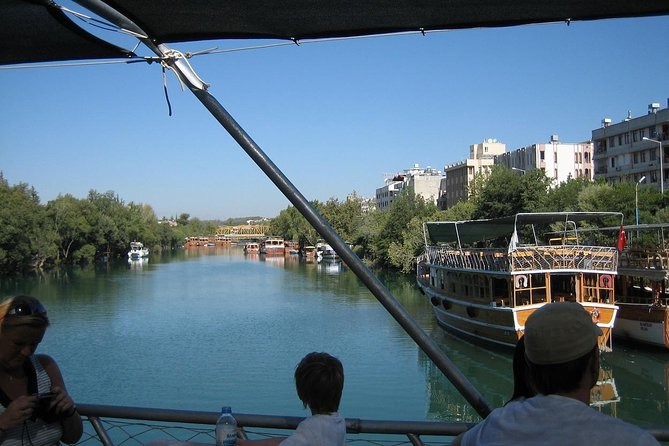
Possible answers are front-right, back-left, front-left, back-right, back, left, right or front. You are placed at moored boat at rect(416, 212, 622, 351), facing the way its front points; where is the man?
back-left

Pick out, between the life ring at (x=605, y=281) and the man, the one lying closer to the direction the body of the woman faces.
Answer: the man

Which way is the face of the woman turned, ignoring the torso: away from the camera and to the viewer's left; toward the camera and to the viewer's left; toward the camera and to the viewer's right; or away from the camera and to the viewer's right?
toward the camera and to the viewer's right

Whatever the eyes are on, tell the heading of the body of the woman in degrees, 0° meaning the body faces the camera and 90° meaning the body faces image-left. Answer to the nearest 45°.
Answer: approximately 315°

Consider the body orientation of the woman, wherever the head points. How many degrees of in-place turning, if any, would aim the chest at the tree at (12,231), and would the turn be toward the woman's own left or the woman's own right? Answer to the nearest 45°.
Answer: approximately 135° to the woman's own left

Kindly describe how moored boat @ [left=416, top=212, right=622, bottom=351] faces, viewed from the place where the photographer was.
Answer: facing away from the viewer and to the left of the viewer

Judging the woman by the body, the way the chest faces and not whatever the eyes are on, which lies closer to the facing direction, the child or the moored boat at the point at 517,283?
the child

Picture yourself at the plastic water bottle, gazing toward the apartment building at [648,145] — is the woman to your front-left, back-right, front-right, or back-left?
back-left
